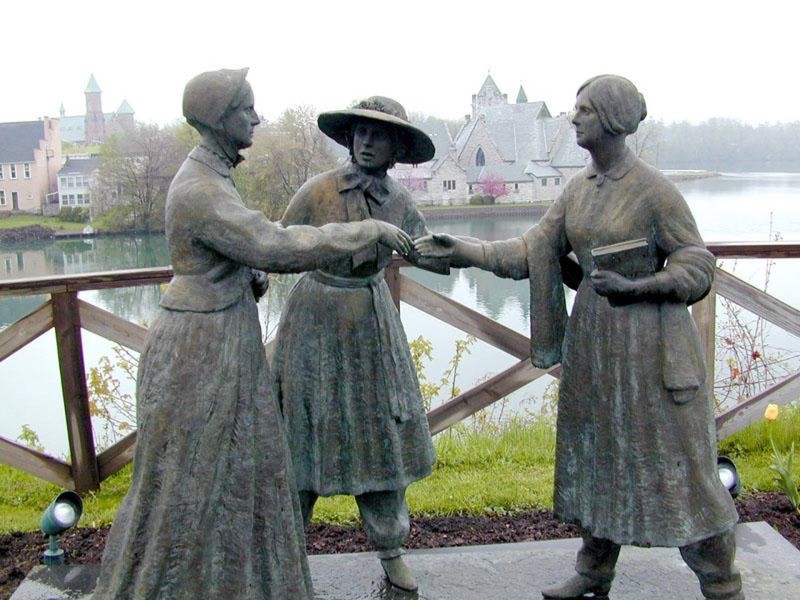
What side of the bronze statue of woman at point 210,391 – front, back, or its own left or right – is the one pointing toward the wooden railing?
left

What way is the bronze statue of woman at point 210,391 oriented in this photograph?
to the viewer's right

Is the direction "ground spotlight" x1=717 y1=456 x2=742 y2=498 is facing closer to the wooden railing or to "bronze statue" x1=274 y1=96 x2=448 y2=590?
the bronze statue

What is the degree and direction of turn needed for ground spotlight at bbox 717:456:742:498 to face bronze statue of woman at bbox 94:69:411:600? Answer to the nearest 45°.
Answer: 0° — it already faces it

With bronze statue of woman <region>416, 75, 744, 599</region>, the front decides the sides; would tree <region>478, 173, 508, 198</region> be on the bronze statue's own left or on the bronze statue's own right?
on the bronze statue's own right

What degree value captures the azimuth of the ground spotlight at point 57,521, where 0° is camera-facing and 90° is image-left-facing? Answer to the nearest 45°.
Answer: approximately 315°

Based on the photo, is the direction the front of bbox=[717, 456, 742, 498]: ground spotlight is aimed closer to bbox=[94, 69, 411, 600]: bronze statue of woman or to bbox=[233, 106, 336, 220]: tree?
the bronze statue of woman

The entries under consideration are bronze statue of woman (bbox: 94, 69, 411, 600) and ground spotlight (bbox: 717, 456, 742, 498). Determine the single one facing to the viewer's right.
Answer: the bronze statue of woman
